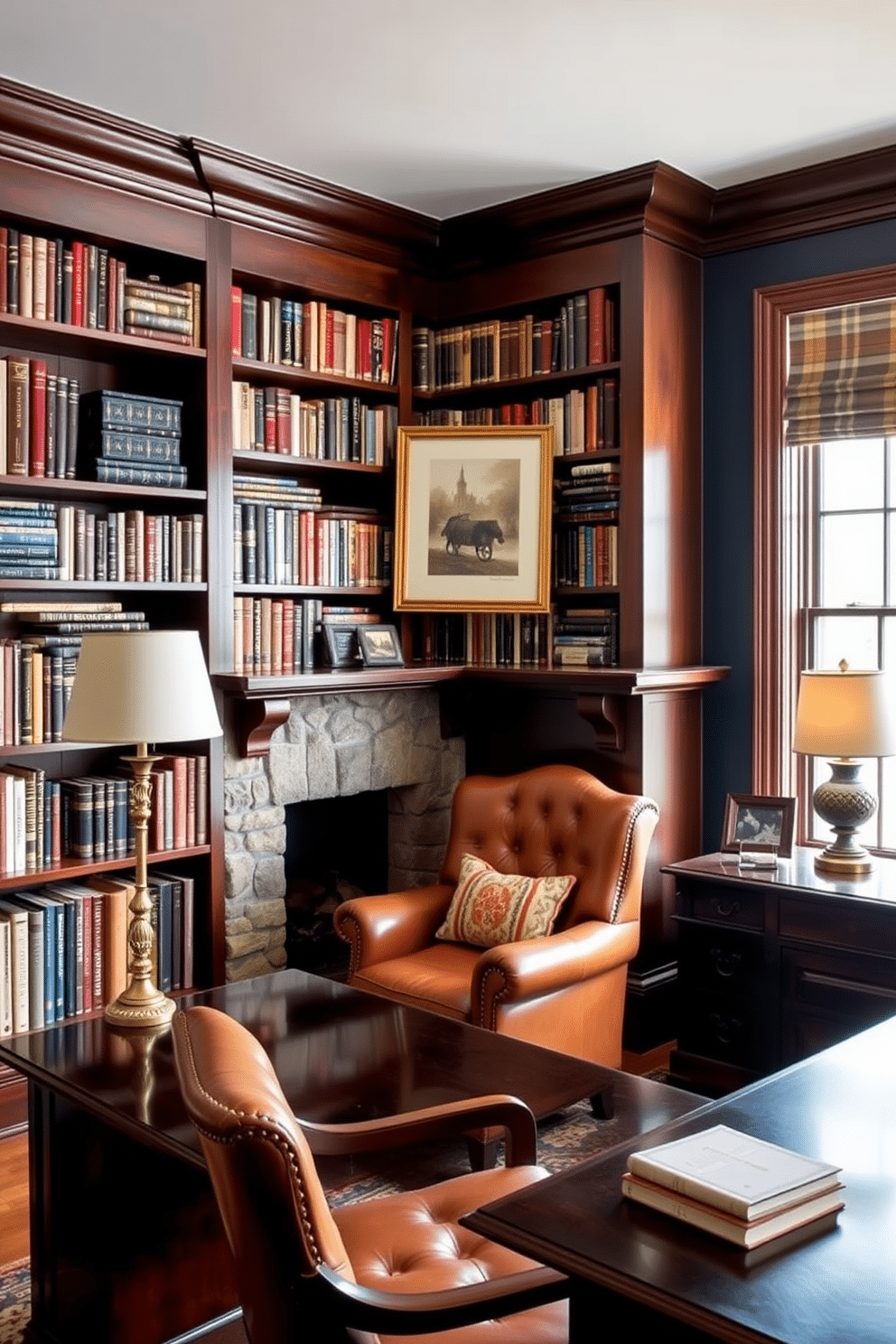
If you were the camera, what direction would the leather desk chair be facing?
facing to the right of the viewer

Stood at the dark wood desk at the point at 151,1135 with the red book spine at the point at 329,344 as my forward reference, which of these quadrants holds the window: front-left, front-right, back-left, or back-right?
front-right

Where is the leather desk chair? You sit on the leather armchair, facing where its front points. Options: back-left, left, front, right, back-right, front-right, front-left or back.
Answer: front-left

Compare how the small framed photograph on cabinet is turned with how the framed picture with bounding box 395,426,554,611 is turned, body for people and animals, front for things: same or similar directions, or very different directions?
same or similar directions

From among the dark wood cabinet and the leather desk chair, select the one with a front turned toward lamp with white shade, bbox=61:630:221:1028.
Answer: the dark wood cabinet

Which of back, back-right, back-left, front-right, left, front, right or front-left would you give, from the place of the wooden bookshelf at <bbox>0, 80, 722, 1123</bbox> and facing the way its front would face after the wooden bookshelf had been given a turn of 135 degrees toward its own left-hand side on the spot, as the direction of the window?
right

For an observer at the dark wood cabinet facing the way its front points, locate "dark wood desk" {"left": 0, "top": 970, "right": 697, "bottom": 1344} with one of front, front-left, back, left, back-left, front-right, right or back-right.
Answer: front

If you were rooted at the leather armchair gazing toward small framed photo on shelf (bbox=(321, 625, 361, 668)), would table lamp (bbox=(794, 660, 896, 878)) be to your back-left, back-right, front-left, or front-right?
back-right

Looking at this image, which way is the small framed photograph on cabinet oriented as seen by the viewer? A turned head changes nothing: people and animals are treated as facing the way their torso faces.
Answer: toward the camera

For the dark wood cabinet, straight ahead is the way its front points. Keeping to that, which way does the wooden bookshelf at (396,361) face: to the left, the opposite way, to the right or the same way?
to the left

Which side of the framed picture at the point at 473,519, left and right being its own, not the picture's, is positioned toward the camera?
front

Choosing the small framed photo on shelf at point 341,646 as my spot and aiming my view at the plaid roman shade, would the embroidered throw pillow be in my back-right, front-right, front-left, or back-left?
front-right

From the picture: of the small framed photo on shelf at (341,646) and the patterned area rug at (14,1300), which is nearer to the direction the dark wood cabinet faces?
the patterned area rug
